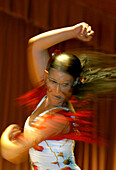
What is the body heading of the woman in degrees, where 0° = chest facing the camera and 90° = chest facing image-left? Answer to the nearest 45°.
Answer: approximately 45°
